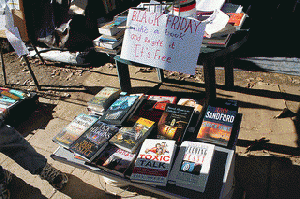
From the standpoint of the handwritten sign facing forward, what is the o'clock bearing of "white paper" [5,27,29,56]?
The white paper is roughly at 4 o'clock from the handwritten sign.

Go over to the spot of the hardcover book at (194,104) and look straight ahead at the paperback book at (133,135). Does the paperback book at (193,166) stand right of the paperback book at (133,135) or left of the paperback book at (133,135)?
left

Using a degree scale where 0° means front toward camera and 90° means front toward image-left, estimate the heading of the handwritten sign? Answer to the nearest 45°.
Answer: approximately 0°

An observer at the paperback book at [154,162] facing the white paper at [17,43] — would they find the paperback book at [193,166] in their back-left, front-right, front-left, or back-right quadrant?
back-right
